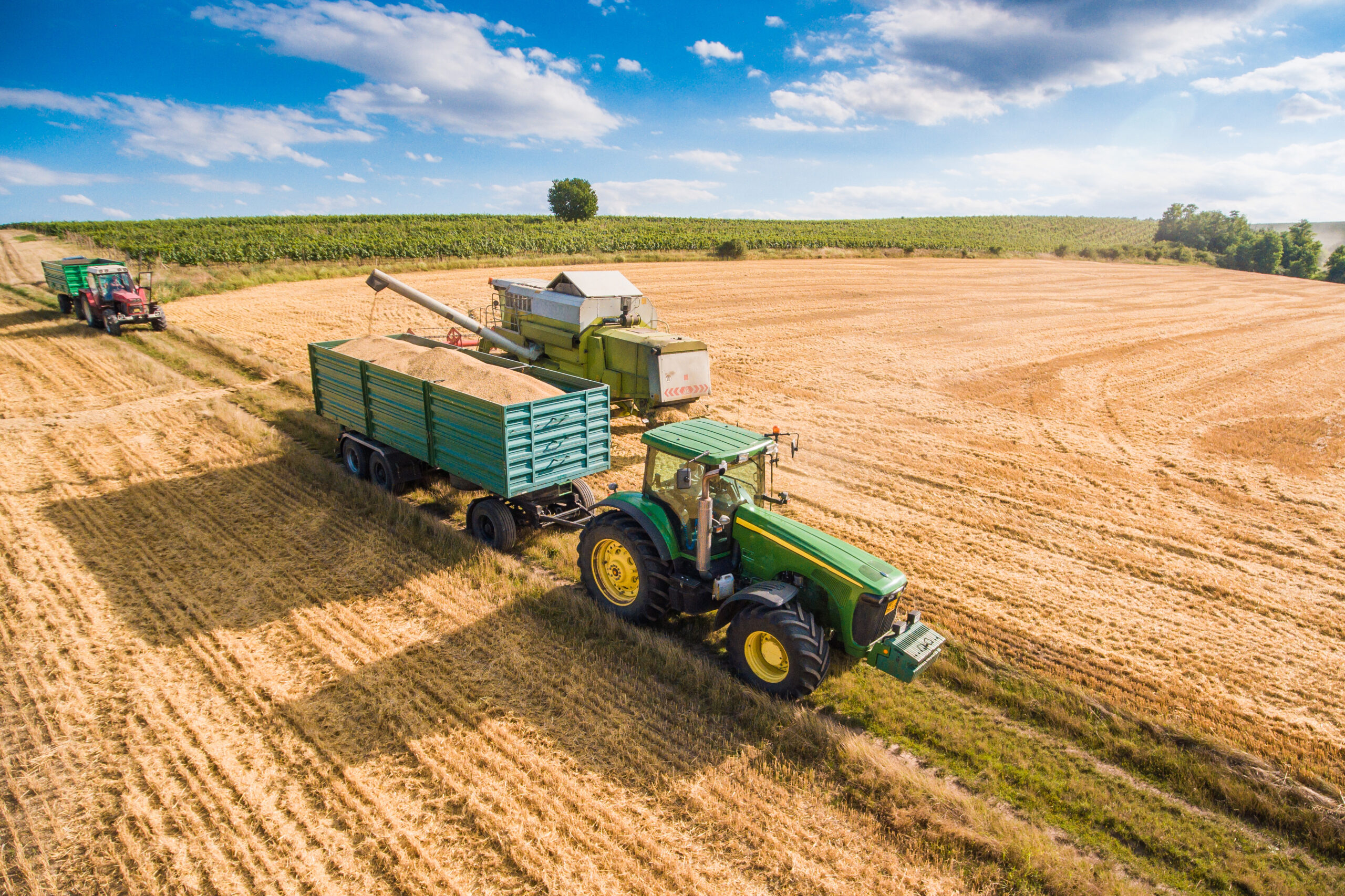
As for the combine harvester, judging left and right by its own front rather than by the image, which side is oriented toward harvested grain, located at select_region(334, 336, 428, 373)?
left

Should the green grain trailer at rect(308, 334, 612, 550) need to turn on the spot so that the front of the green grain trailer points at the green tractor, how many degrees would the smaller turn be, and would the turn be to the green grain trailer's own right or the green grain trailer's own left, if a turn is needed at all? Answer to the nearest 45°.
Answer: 0° — it already faces it

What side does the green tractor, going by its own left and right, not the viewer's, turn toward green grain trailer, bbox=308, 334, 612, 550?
back

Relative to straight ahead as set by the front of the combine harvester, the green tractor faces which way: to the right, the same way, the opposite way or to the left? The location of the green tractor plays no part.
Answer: the opposite way

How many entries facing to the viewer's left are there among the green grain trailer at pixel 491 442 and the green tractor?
0

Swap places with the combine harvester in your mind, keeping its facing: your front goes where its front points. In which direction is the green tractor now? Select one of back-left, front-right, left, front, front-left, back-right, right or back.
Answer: back-left

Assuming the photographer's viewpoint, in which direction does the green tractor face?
facing the viewer and to the right of the viewer

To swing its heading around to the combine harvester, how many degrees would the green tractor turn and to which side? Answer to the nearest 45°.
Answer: approximately 135° to its left

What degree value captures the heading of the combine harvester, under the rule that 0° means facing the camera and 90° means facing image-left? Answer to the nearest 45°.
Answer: approximately 135°

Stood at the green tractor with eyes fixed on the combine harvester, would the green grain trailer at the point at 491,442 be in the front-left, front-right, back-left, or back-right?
front-left
